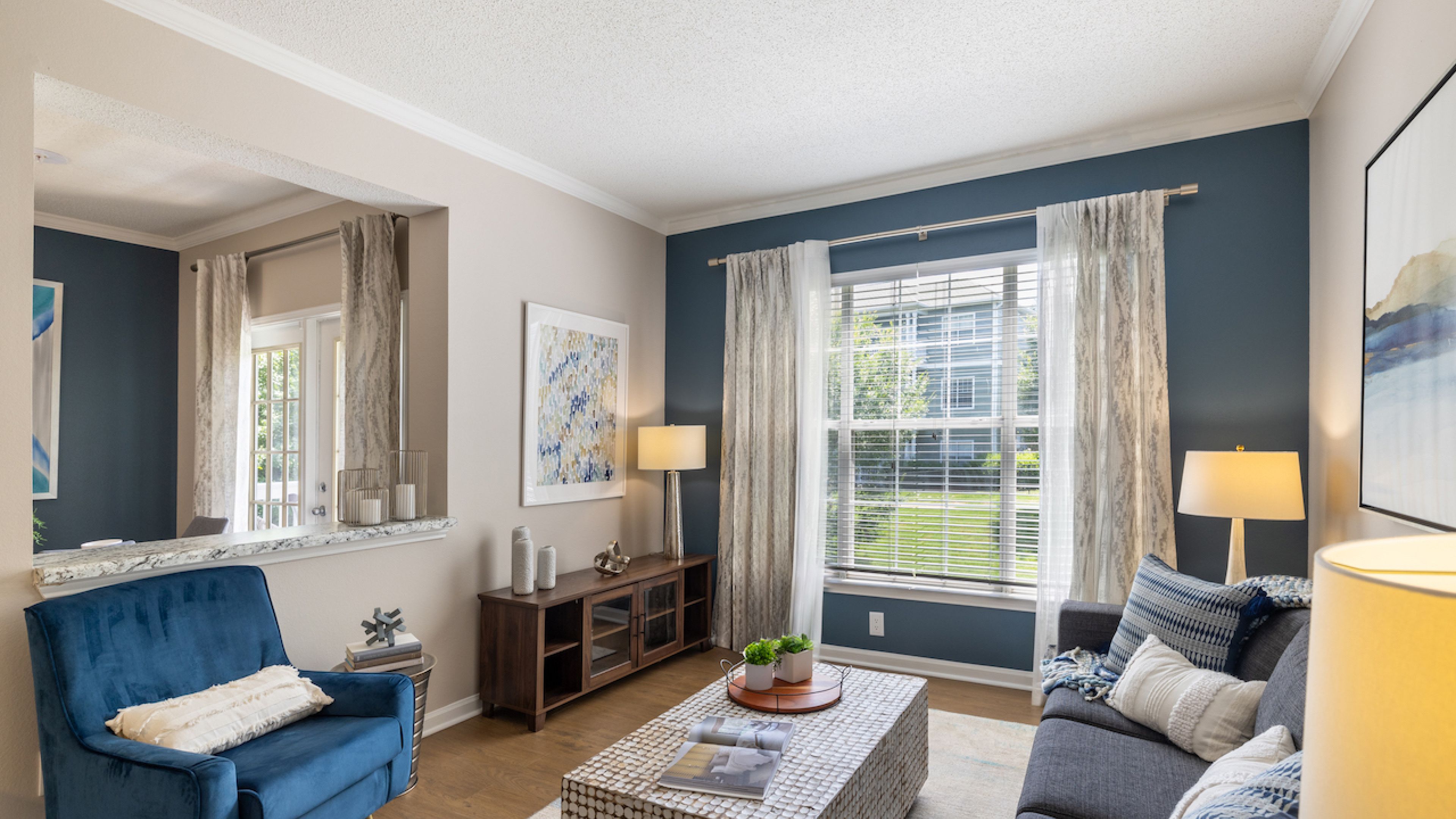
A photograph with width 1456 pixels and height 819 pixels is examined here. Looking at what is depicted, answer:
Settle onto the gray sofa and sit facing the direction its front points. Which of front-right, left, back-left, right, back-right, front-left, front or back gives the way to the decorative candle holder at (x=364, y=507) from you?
front

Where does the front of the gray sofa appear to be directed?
to the viewer's left

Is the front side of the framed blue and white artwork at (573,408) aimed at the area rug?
yes

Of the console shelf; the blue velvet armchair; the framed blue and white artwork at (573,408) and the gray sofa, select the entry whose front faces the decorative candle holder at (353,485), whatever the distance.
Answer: the gray sofa

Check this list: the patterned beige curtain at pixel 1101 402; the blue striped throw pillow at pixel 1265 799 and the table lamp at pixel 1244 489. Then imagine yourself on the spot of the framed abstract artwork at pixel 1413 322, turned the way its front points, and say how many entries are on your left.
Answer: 1

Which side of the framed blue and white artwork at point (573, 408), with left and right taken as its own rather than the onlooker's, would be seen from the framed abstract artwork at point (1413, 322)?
front

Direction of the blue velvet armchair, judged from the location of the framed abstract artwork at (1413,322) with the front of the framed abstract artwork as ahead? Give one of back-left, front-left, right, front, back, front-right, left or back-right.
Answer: front-left

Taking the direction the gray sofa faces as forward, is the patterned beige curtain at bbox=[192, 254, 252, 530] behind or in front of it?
in front

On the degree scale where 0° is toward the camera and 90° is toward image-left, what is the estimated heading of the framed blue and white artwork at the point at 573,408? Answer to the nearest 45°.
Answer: approximately 315°

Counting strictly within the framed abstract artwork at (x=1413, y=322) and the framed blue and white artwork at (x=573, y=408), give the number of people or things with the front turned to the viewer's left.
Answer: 1

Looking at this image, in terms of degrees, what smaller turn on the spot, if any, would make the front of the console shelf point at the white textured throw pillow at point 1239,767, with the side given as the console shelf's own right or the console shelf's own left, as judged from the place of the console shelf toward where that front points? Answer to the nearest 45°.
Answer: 0° — it already faces it

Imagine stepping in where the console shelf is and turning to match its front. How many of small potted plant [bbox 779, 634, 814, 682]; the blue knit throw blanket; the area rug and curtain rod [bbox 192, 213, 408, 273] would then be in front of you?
3

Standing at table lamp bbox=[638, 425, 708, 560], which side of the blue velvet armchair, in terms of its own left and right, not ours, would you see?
left

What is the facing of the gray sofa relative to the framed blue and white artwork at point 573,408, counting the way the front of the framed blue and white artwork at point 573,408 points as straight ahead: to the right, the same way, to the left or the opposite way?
the opposite way

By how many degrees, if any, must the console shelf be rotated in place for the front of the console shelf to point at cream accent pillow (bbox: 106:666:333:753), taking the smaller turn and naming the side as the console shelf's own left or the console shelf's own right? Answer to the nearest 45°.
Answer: approximately 90° to the console shelf's own right

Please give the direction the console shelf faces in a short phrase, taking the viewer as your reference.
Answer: facing the viewer and to the right of the viewer

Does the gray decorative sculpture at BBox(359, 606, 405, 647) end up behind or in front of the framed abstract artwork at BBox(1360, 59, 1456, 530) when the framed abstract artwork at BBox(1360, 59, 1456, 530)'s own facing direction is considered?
in front
